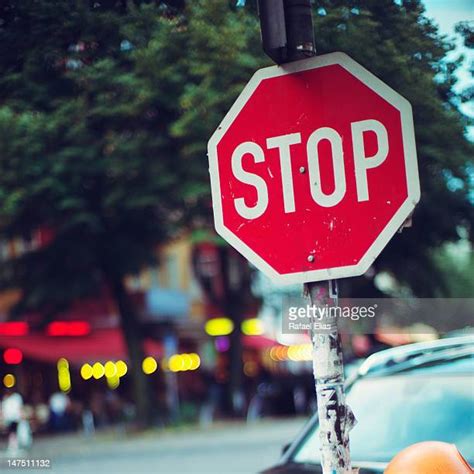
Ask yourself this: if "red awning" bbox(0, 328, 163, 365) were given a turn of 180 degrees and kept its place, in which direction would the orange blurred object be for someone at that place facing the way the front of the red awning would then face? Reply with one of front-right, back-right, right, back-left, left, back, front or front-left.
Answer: back

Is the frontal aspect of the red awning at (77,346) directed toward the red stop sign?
yes

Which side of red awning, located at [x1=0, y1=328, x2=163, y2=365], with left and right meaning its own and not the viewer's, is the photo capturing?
front

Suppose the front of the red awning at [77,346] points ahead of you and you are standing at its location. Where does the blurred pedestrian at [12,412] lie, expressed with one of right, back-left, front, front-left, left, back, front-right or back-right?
front

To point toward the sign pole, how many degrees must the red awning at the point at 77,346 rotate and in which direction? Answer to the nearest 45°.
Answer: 0° — it already faces it

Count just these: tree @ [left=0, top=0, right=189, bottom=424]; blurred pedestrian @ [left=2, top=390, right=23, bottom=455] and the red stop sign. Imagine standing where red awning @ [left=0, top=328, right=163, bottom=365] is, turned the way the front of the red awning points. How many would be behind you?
0

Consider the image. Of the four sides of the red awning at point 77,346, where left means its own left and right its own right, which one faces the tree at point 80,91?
front
